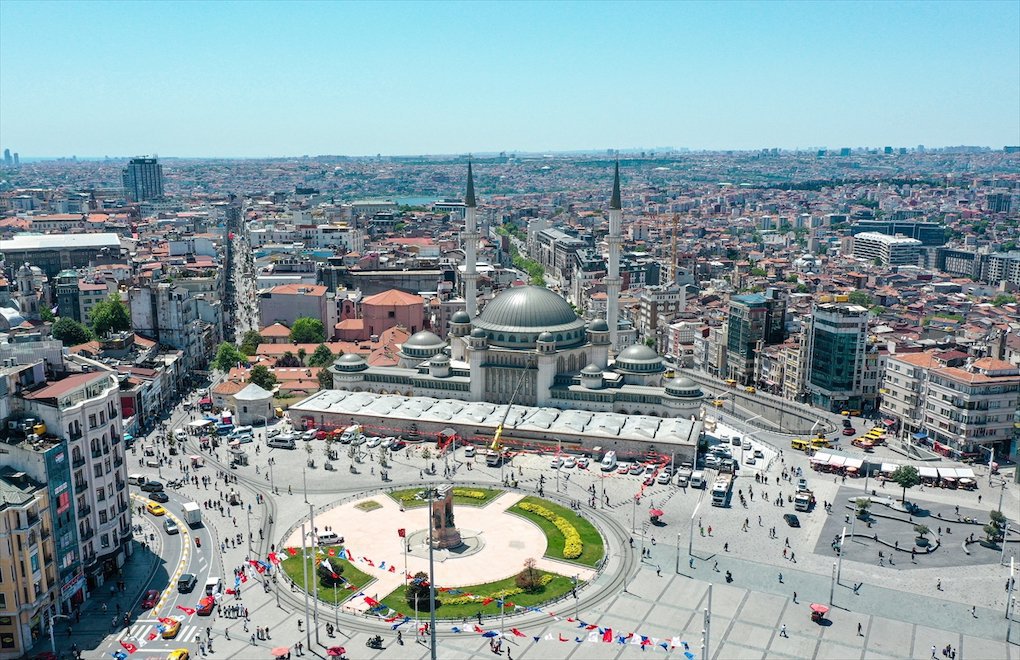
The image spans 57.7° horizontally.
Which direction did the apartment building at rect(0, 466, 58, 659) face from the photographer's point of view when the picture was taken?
facing the viewer and to the right of the viewer

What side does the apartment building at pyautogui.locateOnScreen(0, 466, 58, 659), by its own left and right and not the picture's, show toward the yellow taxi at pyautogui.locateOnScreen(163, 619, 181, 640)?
front
